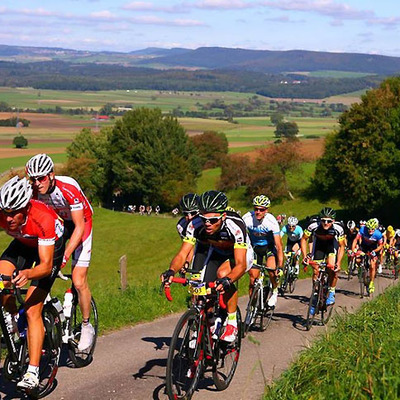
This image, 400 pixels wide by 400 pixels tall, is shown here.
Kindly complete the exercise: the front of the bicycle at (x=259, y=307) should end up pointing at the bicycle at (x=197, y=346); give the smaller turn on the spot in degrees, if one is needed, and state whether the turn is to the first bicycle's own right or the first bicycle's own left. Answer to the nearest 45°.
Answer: approximately 45° to the first bicycle's own left

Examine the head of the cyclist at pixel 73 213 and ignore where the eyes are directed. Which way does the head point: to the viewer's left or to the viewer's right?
to the viewer's left

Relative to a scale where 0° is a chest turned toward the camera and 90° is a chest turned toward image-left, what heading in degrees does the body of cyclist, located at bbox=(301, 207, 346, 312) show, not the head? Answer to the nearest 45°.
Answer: approximately 0°

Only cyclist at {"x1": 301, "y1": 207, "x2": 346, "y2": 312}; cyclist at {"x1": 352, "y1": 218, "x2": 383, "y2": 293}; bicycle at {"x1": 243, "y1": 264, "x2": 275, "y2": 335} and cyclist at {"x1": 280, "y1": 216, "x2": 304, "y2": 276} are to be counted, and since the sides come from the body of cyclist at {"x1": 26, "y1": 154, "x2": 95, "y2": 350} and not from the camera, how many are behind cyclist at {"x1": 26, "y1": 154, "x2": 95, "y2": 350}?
4

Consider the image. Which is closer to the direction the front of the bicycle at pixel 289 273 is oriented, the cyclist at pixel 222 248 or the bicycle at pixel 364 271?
the cyclist

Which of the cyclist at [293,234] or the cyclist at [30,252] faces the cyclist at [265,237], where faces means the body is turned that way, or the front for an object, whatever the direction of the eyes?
the cyclist at [293,234]

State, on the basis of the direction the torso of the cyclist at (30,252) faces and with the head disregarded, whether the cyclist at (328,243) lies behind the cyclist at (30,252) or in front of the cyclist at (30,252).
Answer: behind

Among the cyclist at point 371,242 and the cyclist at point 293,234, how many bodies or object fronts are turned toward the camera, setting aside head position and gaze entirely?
2

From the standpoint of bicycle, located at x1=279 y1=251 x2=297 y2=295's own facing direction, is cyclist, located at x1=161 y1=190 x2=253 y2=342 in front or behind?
in front

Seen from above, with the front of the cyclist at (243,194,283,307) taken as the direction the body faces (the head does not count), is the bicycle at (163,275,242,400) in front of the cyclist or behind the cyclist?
in front
